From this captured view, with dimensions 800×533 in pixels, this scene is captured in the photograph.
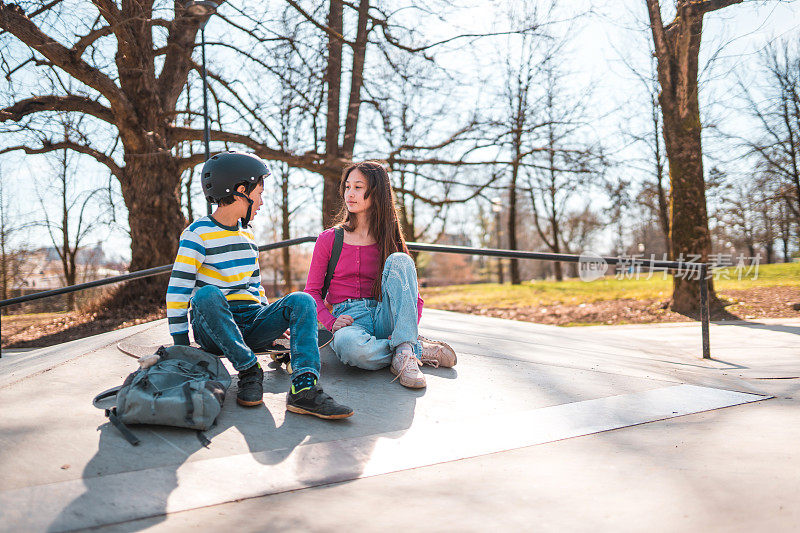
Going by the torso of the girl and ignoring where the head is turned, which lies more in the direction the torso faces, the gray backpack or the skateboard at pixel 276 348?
the gray backpack

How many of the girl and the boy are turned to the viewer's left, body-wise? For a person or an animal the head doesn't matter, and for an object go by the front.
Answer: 0

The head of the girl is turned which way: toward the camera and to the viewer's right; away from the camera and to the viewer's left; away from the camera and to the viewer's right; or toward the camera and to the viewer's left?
toward the camera and to the viewer's left

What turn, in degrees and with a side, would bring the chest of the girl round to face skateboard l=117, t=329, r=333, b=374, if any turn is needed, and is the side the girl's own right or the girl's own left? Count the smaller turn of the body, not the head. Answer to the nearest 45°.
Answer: approximately 90° to the girl's own right

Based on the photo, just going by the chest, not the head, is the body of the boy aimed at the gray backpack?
no

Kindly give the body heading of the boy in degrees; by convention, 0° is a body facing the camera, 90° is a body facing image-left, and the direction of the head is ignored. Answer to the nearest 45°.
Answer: approximately 315°

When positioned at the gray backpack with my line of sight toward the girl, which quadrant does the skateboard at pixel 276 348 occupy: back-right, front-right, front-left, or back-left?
front-left

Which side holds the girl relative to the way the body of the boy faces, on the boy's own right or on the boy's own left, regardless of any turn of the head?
on the boy's own left

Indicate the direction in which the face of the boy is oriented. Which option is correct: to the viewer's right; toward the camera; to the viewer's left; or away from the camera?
to the viewer's right

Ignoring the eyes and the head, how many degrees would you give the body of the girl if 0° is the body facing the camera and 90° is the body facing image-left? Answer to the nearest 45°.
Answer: approximately 0°
